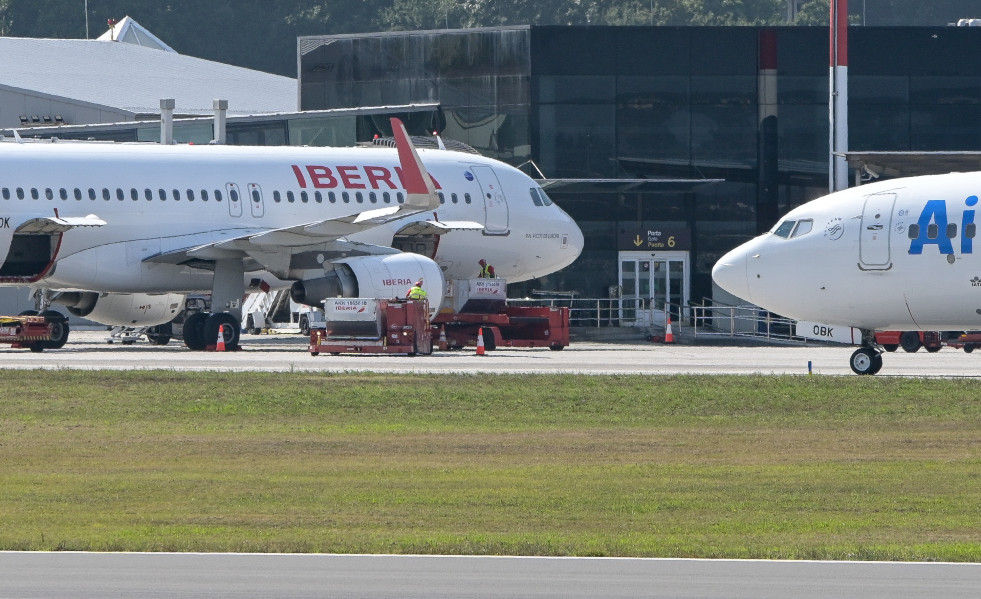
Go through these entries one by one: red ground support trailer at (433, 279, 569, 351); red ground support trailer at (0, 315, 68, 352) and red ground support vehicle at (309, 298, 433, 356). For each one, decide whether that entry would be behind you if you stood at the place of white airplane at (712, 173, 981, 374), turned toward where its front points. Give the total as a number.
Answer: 0

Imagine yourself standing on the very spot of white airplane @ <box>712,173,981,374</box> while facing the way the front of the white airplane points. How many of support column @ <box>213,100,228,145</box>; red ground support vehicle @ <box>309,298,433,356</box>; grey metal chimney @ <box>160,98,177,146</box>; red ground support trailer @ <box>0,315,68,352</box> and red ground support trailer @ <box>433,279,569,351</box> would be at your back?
0

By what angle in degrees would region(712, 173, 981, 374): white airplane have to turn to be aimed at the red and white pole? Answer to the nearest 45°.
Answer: approximately 90° to its right

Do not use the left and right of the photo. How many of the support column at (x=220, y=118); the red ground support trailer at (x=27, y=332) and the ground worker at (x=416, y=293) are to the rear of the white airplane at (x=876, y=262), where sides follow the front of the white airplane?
0

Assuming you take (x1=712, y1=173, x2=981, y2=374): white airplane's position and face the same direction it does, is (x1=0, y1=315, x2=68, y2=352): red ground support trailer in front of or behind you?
in front

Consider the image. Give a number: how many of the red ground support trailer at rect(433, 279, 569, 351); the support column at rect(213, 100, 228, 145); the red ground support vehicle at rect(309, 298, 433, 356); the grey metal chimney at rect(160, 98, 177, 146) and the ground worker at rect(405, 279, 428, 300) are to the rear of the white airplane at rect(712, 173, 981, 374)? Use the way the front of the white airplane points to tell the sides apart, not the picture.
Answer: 0

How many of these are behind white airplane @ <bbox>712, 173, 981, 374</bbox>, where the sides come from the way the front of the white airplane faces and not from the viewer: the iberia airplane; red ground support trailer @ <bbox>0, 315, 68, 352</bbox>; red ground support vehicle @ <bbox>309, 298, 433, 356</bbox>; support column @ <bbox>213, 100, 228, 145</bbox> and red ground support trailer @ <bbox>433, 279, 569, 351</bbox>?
0

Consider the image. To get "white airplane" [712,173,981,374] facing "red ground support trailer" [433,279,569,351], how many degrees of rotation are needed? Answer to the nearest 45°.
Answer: approximately 45° to its right

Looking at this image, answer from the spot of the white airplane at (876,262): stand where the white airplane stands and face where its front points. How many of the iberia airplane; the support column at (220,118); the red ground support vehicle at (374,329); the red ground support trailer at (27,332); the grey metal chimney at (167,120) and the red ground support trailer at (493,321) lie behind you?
0

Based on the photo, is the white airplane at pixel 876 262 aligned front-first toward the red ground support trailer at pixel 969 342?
no

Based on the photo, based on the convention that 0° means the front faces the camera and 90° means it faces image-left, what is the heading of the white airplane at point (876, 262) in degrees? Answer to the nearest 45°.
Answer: approximately 90°

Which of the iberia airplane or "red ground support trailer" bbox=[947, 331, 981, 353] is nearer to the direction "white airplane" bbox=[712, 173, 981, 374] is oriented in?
the iberia airplane

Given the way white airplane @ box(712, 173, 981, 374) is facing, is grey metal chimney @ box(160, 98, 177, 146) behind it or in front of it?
in front

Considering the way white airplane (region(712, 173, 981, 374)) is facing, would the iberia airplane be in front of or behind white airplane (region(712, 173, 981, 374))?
in front
